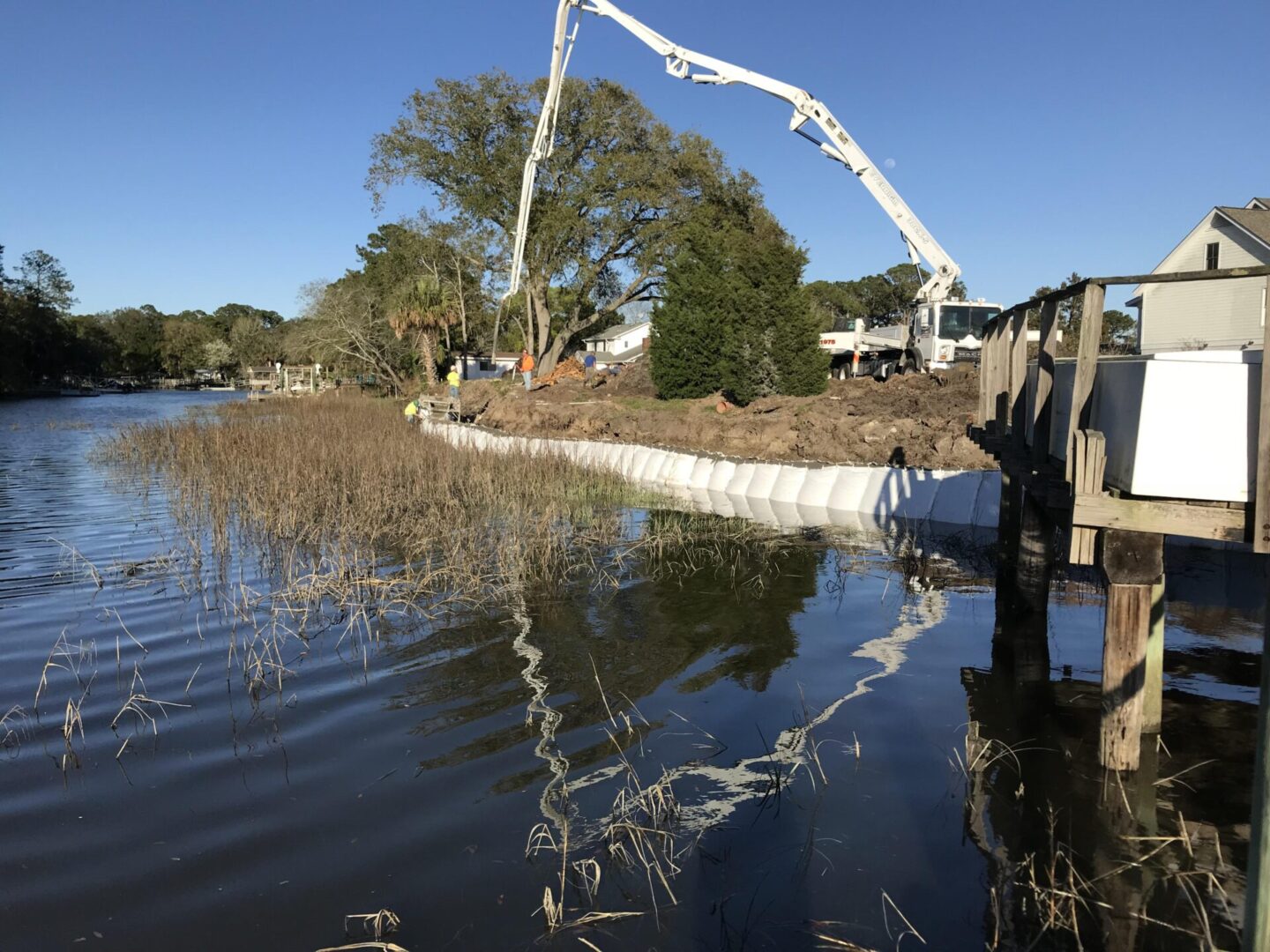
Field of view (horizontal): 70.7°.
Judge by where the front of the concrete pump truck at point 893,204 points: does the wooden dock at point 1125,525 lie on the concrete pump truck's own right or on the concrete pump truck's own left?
on the concrete pump truck's own right

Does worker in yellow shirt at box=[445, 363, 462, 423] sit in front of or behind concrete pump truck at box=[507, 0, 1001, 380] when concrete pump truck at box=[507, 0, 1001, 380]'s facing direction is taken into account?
behind

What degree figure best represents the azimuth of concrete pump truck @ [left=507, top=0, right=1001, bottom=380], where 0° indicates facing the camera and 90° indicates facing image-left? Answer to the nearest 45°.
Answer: approximately 315°

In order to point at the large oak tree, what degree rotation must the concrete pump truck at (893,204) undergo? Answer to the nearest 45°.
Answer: approximately 180°

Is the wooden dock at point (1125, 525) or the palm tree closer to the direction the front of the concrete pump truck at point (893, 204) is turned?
the wooden dock

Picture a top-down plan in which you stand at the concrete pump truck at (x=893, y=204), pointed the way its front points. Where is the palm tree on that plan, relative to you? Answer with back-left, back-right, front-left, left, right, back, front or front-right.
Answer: back

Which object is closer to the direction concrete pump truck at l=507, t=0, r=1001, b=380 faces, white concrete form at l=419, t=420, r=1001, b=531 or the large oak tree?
the white concrete form
